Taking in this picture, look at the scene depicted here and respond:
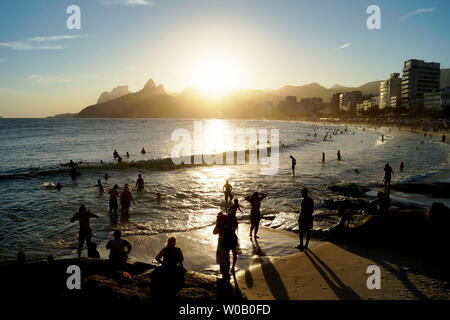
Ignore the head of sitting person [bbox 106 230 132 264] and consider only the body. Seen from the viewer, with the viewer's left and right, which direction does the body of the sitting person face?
facing away from the viewer

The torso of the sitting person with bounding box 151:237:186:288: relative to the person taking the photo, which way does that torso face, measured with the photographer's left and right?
facing away from the viewer

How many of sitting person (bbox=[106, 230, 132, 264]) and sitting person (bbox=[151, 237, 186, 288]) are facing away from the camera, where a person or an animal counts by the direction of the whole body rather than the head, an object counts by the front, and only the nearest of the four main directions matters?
2

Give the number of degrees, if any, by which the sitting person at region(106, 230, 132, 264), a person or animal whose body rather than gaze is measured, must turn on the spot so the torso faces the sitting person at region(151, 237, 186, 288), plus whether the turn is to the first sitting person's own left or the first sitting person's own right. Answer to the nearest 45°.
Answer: approximately 135° to the first sitting person's own right
